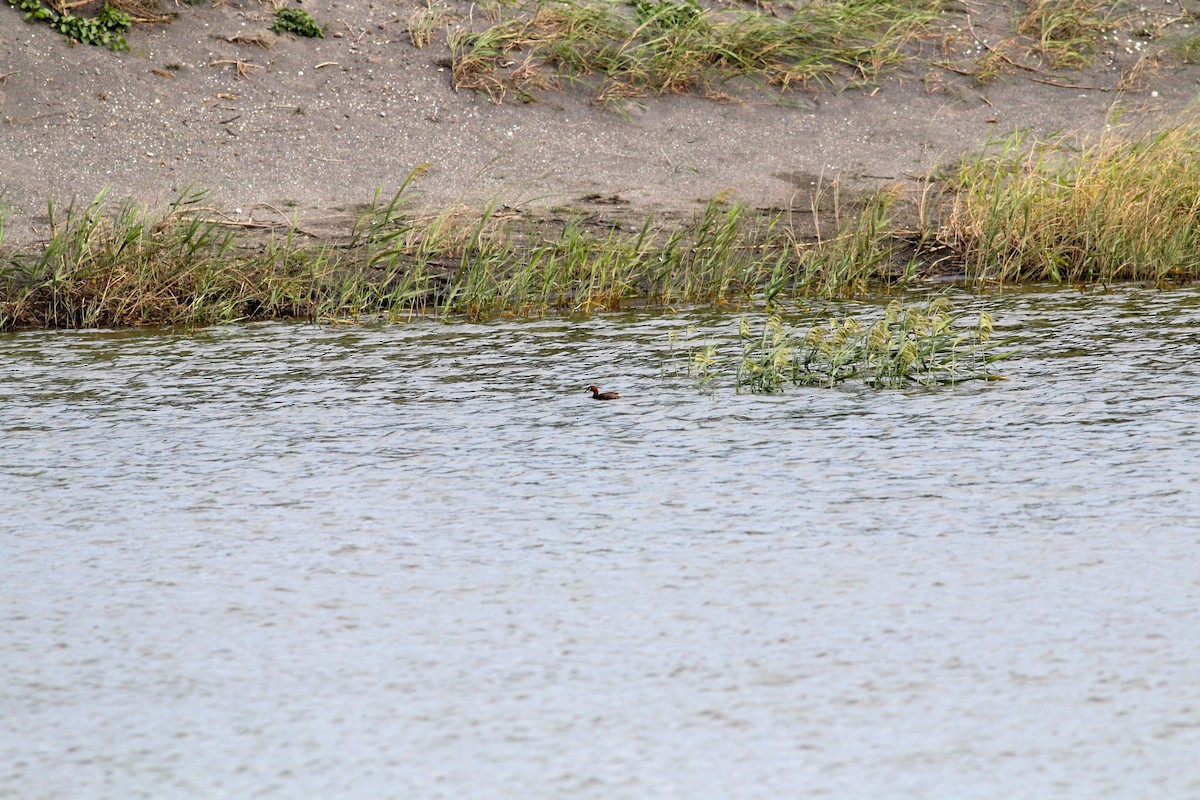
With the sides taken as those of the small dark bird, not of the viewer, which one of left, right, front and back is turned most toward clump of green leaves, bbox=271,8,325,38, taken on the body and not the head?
right

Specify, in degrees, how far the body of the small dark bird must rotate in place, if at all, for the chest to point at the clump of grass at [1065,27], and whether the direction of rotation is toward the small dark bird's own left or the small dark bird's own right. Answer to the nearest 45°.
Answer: approximately 135° to the small dark bird's own right

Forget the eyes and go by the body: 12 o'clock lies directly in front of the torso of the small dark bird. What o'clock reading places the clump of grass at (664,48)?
The clump of grass is roughly at 3 o'clock from the small dark bird.

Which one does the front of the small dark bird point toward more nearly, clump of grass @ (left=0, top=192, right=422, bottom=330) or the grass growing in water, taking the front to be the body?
the clump of grass

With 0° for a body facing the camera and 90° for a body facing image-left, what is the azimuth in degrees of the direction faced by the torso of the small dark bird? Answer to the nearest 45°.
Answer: approximately 90°

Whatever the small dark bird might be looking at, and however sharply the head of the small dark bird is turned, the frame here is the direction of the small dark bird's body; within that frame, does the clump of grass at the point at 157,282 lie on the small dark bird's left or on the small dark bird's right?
on the small dark bird's right

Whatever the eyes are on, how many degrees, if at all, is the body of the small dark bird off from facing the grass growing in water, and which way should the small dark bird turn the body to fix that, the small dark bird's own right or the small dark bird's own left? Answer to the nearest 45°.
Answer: approximately 180°

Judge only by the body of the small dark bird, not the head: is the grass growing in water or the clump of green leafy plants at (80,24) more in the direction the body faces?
the clump of green leafy plants

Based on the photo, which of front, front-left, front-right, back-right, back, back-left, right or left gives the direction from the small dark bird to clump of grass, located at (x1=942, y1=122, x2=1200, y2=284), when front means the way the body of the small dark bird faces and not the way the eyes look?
back-right
